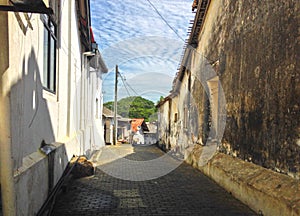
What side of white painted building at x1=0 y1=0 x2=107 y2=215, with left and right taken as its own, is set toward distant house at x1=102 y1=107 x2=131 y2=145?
left

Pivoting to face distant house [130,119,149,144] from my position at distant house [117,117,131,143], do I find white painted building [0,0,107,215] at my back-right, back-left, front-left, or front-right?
back-right

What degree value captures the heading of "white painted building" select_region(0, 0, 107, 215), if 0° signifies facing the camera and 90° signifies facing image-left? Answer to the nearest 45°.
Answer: approximately 270°

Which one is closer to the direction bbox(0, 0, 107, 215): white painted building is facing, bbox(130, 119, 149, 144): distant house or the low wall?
the low wall

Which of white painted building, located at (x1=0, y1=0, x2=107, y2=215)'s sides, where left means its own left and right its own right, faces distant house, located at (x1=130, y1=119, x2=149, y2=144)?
left

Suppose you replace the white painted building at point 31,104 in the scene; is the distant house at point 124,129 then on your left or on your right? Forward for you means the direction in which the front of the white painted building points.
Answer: on your left

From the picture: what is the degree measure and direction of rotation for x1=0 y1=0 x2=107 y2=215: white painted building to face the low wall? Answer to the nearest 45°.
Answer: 0° — it already faces it
